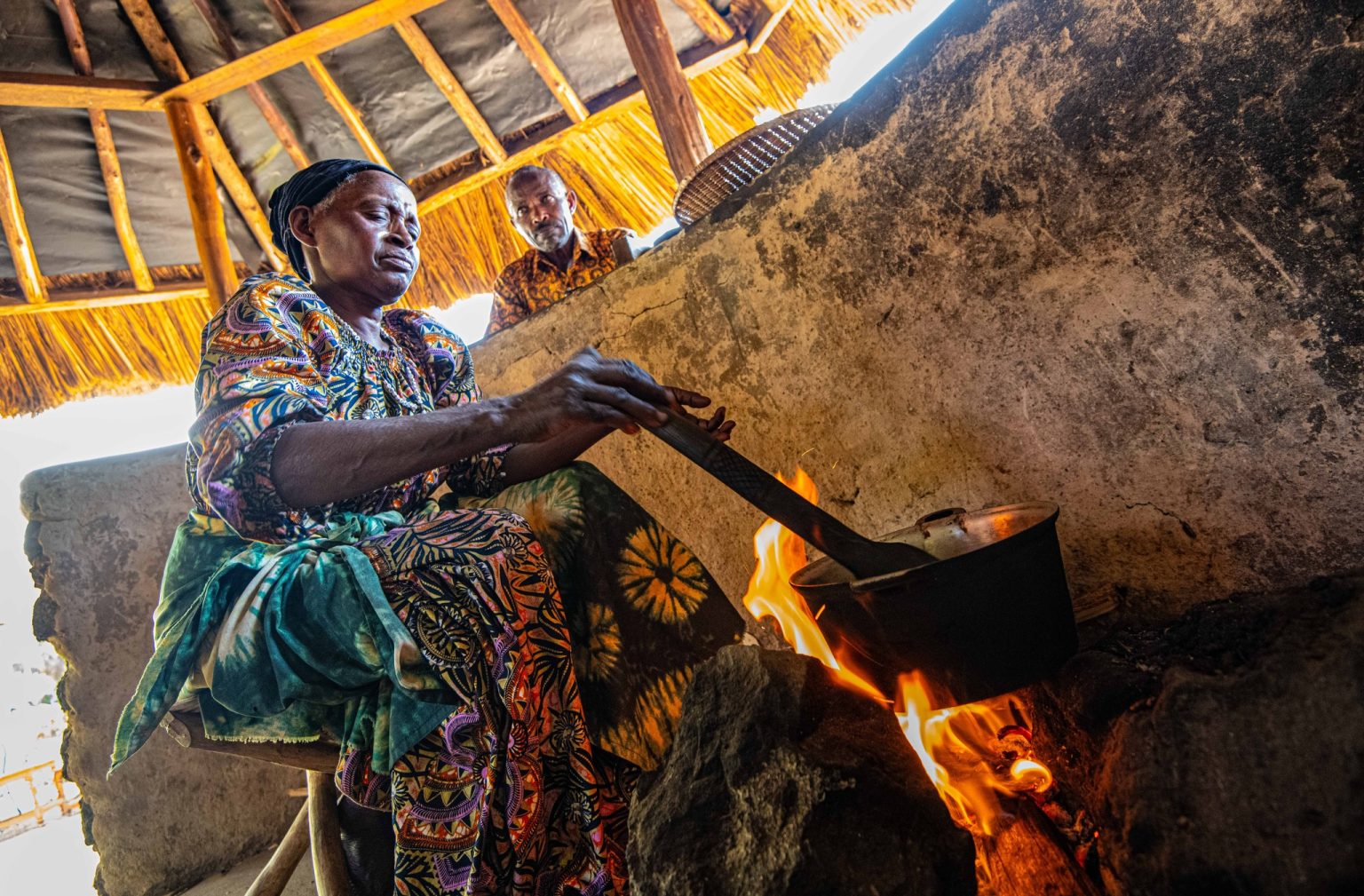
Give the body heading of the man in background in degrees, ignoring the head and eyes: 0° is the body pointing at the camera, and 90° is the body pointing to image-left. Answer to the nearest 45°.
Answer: approximately 0°

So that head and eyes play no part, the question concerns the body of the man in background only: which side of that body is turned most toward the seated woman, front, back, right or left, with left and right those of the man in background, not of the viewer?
front

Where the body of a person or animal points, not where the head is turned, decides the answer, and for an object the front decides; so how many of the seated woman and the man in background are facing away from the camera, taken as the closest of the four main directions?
0

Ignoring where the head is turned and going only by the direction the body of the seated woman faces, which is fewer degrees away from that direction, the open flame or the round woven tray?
the open flame

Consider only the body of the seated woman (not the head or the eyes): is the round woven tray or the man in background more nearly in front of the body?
the round woven tray

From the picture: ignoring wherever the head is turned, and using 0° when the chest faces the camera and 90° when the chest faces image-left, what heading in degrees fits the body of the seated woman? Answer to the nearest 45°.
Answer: approximately 315°

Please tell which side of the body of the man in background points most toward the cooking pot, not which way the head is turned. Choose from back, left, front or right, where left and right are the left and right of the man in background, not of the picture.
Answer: front

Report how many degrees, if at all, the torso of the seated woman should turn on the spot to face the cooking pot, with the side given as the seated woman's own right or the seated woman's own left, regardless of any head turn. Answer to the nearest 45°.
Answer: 0° — they already face it

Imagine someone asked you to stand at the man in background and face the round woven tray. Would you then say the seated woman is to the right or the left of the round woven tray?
right
